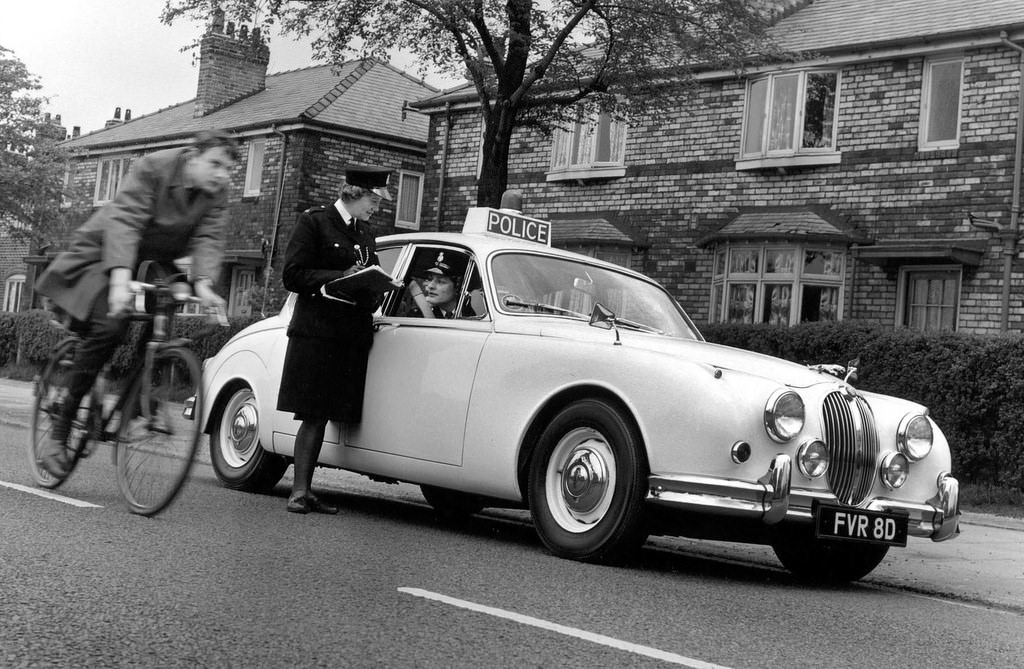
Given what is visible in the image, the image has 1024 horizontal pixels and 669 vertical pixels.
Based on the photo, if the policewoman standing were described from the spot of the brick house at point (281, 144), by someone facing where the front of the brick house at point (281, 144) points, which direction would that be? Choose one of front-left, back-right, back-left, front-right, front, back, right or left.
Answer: front-left

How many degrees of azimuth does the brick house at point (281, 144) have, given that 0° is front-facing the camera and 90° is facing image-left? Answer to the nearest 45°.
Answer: approximately 45°

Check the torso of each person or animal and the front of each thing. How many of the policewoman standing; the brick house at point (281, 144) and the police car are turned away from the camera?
0

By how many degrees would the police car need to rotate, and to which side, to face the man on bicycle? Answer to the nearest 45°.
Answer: approximately 135° to its right

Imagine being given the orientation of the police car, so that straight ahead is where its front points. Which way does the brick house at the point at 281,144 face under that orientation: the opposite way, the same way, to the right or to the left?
to the right

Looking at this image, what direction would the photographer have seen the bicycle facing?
facing the viewer and to the right of the viewer

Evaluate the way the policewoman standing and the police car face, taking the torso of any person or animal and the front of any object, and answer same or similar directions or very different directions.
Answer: same or similar directions

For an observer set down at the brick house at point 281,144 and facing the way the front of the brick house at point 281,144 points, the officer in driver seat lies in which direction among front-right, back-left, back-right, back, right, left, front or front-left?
front-left

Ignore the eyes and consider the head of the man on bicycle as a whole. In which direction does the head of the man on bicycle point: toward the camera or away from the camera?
toward the camera

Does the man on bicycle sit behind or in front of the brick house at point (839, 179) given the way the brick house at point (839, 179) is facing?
in front
